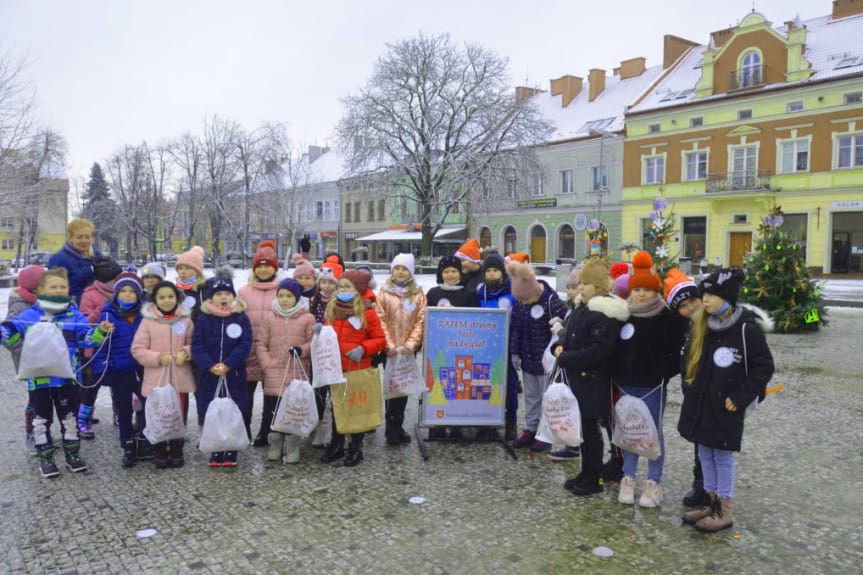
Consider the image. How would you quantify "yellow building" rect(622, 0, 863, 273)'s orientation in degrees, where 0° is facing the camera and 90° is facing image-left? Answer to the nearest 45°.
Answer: approximately 45°

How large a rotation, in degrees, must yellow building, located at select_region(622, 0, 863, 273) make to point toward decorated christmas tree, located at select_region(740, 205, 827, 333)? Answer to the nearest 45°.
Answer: approximately 45° to its left

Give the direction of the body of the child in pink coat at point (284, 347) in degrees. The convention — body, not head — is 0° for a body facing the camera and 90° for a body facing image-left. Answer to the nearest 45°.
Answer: approximately 0°

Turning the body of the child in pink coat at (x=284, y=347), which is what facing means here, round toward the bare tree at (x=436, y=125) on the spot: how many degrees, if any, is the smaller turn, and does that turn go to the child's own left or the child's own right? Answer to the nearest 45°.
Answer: approximately 180°

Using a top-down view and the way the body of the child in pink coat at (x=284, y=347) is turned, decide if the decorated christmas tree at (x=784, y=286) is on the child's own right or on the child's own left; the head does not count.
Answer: on the child's own left
